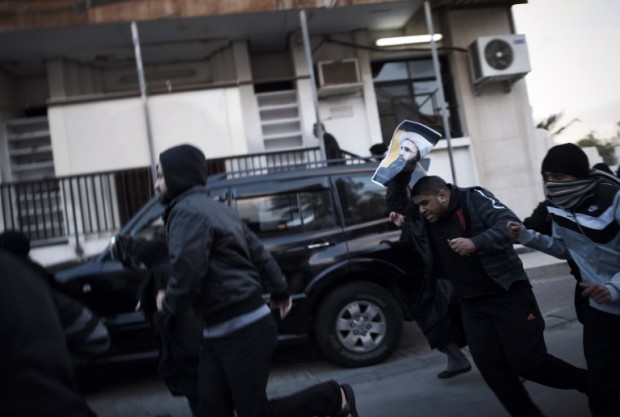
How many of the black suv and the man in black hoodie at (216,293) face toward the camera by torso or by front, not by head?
0

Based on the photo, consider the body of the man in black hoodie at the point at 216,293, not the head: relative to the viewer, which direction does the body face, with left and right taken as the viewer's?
facing away from the viewer and to the left of the viewer

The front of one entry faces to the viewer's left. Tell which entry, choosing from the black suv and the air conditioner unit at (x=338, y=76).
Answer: the black suv

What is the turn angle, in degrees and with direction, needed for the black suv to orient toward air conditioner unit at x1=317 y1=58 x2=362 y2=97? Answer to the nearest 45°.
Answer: approximately 90° to its right

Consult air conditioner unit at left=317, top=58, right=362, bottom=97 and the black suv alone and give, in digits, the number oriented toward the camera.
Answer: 1

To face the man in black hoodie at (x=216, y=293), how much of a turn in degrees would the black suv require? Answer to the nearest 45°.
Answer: approximately 90° to its left

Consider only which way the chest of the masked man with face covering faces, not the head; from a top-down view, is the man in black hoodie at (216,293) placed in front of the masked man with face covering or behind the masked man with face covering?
in front

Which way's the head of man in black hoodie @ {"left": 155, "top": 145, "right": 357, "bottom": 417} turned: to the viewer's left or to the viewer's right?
to the viewer's left

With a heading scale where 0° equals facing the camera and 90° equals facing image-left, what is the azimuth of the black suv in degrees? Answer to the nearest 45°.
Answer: approximately 90°

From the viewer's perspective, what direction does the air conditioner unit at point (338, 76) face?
toward the camera

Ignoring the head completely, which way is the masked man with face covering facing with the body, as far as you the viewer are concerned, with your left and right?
facing the viewer and to the left of the viewer

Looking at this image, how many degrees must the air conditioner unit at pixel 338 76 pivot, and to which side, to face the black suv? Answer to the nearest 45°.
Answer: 0° — it already faces it

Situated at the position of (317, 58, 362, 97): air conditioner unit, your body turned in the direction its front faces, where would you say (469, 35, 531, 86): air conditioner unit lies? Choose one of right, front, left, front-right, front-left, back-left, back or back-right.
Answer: left
